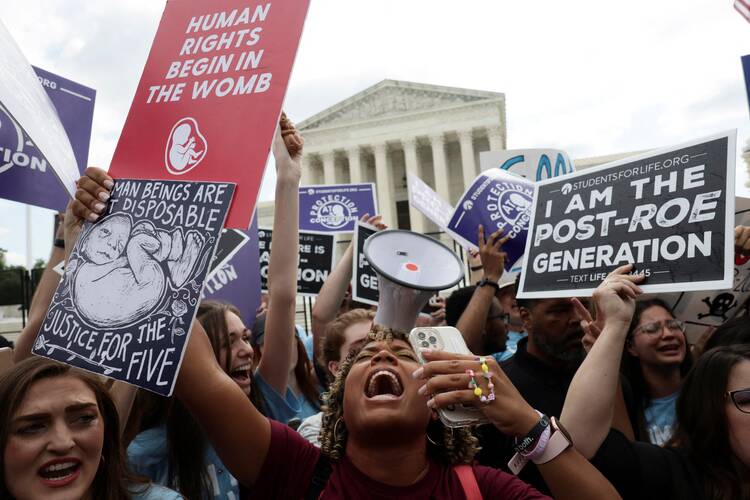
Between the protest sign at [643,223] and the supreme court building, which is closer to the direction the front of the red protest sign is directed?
the protest sign

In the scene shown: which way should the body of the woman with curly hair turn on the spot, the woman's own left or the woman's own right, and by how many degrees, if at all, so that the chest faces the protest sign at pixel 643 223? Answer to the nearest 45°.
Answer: approximately 90° to the woman's own left

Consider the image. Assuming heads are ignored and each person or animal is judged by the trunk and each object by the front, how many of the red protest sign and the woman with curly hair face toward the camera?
2

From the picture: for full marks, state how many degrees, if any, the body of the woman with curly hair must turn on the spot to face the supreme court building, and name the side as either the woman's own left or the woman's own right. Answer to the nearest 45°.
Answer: approximately 180°

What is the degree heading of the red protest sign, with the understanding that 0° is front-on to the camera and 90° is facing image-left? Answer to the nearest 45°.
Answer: approximately 0°

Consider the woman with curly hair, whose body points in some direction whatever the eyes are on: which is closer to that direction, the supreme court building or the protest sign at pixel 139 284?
the protest sign

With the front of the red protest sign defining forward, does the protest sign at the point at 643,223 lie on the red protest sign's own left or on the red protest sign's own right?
on the red protest sign's own left

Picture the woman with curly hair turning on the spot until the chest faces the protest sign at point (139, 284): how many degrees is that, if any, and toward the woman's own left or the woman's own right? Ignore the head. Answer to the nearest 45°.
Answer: approximately 90° to the woman's own right
